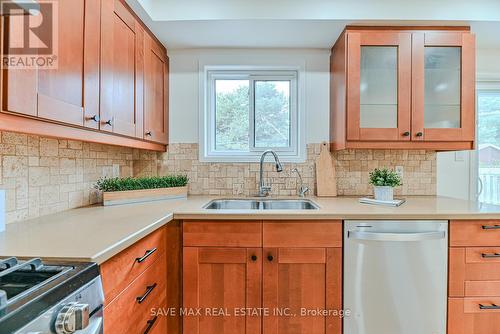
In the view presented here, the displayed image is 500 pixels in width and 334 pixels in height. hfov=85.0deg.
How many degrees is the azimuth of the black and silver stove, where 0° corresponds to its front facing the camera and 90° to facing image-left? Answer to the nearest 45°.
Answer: approximately 315°

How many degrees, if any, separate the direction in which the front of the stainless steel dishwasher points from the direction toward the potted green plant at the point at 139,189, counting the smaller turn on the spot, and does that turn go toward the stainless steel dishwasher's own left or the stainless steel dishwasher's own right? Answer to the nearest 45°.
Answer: approximately 90° to the stainless steel dishwasher's own right

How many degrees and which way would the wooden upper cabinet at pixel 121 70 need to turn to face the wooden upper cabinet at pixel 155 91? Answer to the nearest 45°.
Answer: approximately 90° to its left

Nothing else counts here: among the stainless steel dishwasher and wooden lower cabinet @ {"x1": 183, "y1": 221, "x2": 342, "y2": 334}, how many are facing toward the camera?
2

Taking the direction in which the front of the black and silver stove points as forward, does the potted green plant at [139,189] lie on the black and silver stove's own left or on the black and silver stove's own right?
on the black and silver stove's own left

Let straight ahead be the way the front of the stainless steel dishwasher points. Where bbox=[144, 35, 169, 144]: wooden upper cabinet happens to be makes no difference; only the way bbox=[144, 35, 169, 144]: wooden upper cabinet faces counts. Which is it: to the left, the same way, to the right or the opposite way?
to the left

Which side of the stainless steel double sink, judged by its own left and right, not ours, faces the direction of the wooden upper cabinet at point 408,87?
left

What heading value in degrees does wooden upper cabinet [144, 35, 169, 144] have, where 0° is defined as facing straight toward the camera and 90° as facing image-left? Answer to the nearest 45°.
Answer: approximately 315°

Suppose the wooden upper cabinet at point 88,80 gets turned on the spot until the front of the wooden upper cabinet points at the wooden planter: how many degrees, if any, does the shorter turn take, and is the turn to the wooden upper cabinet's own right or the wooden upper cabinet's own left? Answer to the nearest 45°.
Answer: approximately 90° to the wooden upper cabinet's own left
